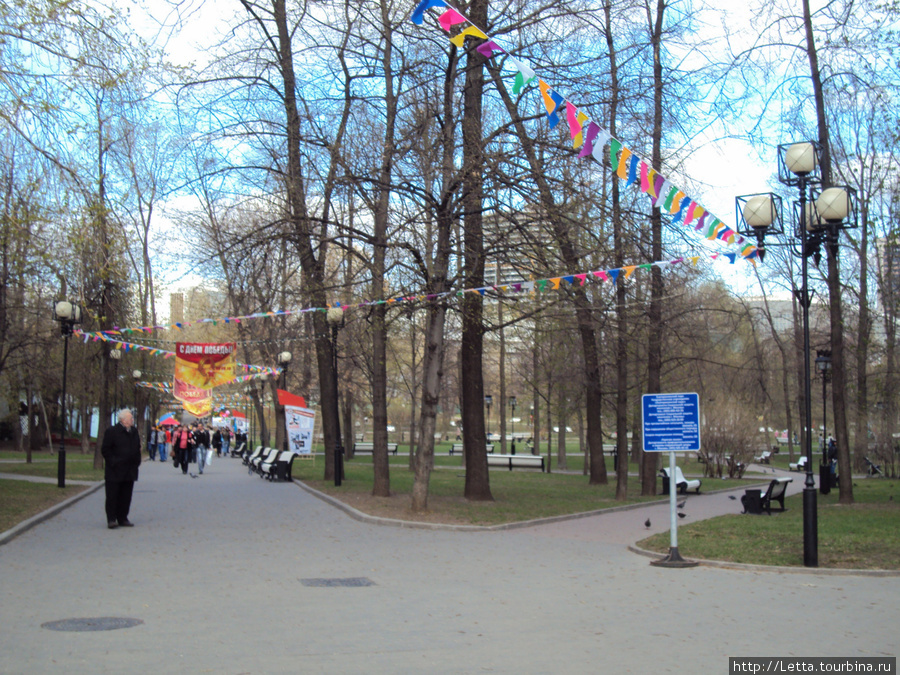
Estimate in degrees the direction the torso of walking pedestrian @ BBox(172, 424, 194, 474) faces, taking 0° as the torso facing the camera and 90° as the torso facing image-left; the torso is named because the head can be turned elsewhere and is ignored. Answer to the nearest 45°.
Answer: approximately 0°

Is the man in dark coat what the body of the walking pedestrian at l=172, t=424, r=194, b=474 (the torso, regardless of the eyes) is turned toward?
yes

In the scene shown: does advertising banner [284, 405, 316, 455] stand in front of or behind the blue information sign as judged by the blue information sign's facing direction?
behind

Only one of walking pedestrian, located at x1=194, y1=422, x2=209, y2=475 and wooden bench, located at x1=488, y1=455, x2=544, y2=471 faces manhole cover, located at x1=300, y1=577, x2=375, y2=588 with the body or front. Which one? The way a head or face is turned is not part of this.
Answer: the walking pedestrian

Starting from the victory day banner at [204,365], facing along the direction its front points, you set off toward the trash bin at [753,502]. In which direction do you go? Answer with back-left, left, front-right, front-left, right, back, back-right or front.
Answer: front-left

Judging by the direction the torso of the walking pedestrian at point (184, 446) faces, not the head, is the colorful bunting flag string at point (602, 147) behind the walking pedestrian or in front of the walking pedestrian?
in front

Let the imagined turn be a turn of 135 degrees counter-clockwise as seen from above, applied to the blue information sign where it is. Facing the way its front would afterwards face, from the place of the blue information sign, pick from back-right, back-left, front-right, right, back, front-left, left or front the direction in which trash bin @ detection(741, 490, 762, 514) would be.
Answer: front-left

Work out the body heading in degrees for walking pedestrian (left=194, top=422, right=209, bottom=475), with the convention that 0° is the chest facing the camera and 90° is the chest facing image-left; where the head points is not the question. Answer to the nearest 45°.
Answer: approximately 0°

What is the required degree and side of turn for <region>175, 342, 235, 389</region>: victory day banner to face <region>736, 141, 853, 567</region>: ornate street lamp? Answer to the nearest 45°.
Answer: approximately 45° to its left

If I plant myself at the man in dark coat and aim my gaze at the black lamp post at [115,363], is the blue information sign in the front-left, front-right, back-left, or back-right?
back-right
